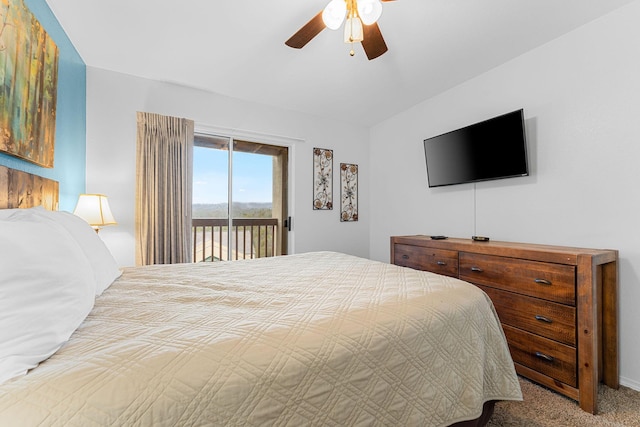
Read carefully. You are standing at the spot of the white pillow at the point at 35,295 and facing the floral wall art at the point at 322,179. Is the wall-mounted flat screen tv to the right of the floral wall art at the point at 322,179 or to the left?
right

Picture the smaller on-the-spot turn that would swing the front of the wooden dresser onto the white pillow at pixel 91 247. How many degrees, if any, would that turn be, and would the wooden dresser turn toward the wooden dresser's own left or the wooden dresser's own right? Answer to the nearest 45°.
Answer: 0° — it already faces it

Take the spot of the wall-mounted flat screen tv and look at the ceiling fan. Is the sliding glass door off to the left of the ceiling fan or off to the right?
right

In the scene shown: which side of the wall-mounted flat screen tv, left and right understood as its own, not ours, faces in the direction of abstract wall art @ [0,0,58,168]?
front

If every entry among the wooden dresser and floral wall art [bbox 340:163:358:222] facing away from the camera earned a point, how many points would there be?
0

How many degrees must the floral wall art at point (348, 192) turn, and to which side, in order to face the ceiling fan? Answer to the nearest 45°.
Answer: approximately 45° to its right

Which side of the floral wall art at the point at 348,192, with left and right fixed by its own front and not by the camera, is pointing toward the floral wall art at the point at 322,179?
right

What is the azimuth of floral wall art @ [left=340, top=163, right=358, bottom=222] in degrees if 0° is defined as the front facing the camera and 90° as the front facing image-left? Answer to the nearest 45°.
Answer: approximately 315°

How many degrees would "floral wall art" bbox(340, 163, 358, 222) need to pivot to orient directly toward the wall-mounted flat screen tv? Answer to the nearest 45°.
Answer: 0° — it already faces it

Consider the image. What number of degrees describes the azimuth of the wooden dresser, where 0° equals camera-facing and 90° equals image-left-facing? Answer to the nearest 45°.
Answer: approximately 45°

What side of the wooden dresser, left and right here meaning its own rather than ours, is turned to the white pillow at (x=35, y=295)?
front
